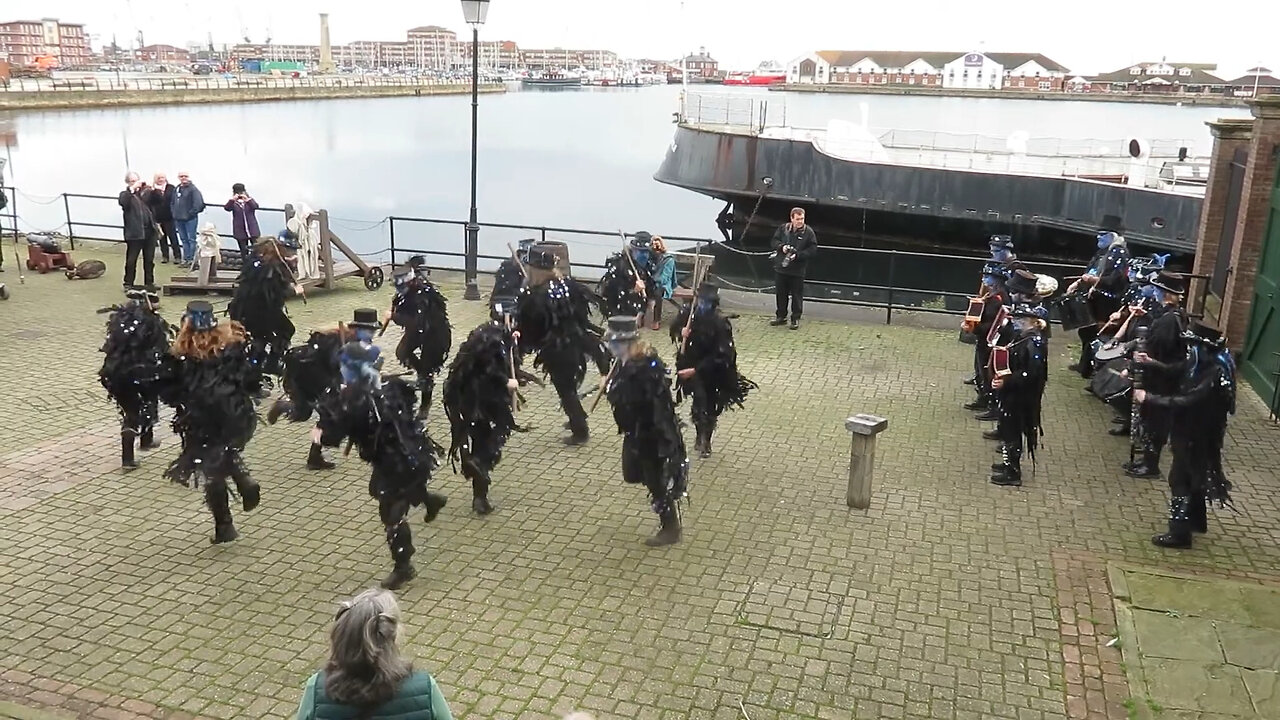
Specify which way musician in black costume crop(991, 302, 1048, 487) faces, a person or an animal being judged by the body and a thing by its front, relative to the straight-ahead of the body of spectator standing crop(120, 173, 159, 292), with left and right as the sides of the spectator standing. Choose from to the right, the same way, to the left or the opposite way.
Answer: the opposite way

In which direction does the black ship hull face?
to the viewer's left

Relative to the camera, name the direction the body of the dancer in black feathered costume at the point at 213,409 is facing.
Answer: away from the camera

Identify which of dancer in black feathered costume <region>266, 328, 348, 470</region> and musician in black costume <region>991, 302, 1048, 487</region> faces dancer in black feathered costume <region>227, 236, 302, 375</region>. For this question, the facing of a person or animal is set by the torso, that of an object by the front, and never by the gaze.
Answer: the musician in black costume

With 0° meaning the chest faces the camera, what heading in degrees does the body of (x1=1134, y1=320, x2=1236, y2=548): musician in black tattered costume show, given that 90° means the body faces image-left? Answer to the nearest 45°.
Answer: approximately 90°

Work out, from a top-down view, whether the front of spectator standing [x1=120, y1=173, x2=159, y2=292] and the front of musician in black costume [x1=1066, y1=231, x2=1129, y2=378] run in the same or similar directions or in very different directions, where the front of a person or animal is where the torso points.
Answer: very different directions

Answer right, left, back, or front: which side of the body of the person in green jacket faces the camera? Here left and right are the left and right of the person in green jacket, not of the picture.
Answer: back

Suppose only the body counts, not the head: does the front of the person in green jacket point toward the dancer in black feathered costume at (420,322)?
yes

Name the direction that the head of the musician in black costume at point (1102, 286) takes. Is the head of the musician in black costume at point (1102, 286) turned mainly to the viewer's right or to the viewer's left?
to the viewer's left

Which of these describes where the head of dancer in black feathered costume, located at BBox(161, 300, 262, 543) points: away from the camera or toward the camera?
away from the camera

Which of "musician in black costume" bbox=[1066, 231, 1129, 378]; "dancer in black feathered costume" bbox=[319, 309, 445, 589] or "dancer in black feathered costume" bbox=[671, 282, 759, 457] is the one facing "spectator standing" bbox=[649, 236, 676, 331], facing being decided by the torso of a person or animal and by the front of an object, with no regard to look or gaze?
the musician in black costume

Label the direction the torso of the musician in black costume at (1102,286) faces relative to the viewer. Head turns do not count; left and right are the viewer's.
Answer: facing to the left of the viewer

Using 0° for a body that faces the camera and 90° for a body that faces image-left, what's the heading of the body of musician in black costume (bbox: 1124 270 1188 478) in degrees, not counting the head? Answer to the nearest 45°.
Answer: approximately 90°
